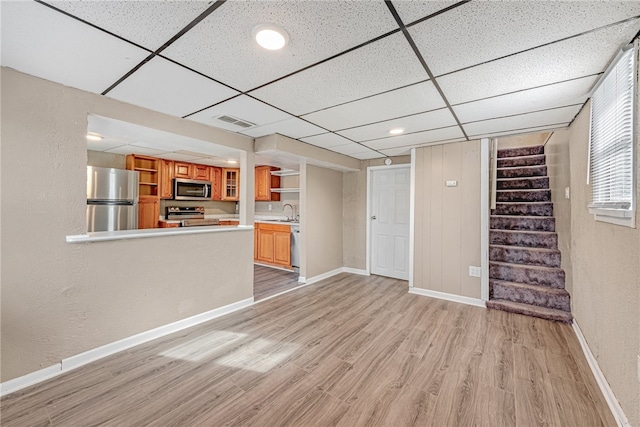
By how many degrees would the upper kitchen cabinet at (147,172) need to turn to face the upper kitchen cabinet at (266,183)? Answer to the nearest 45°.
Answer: approximately 45° to its left

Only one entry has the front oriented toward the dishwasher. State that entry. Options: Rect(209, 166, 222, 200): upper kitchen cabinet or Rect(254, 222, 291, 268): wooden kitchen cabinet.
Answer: the upper kitchen cabinet

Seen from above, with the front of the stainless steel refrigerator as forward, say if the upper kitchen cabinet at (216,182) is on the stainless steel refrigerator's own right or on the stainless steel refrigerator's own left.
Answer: on the stainless steel refrigerator's own left

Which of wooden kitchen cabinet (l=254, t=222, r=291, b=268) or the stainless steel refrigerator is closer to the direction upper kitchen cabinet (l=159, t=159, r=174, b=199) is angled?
the wooden kitchen cabinet

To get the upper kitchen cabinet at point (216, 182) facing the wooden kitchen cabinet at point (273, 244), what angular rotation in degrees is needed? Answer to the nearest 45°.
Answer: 0° — it already faces it

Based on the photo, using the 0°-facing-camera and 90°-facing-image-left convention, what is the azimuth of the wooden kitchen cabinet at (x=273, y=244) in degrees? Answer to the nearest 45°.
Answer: approximately 45°

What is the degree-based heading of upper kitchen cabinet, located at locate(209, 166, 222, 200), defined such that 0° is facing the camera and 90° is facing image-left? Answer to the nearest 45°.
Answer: approximately 315°

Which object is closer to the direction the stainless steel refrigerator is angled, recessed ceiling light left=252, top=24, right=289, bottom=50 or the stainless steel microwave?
the recessed ceiling light

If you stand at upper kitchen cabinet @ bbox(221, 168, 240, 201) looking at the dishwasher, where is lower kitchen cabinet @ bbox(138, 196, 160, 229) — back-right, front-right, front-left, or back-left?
back-right
